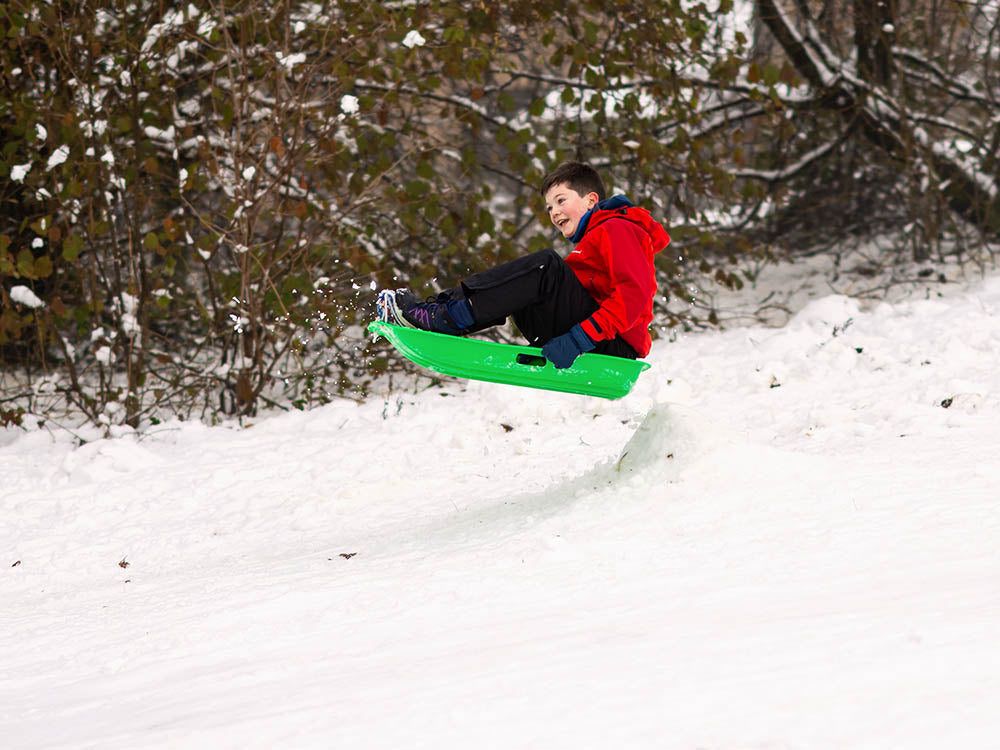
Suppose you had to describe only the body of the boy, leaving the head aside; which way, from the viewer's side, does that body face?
to the viewer's left

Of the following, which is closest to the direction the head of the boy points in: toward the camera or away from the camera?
toward the camera
